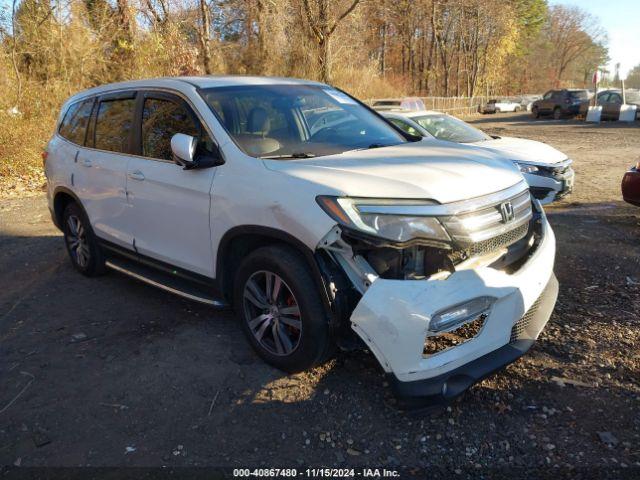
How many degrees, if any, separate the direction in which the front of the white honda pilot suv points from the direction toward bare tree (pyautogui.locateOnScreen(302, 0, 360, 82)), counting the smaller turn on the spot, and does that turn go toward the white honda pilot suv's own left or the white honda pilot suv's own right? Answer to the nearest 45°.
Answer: approximately 135° to the white honda pilot suv's own left

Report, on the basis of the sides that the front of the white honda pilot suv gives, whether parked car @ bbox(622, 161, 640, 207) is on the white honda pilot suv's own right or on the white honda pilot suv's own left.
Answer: on the white honda pilot suv's own left

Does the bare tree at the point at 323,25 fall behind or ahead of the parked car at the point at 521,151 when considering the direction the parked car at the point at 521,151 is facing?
behind

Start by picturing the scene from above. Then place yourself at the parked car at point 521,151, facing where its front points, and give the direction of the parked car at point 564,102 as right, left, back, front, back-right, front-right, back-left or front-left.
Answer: back-left

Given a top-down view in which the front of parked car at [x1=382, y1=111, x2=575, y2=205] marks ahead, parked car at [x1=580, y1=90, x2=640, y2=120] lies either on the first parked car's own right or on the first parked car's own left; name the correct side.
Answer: on the first parked car's own left

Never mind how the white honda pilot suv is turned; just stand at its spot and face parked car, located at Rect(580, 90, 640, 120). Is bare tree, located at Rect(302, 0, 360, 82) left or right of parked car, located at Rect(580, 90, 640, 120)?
left

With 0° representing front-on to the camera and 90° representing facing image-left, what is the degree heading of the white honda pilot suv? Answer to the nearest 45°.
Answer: approximately 315°

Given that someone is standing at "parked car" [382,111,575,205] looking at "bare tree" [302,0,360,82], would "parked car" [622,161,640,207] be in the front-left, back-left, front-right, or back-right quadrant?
back-right

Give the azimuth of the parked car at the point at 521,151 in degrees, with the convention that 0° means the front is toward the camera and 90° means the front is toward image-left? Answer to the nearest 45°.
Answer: approximately 315°

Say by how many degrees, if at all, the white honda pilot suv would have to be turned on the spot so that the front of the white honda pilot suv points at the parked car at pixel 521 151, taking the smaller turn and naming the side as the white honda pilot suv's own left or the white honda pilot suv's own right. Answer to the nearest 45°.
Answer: approximately 90° to the white honda pilot suv's own left
